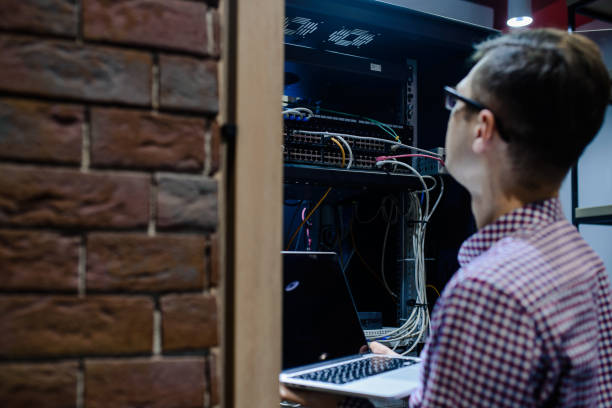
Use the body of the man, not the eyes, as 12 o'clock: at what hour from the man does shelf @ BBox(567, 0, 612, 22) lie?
The shelf is roughly at 2 o'clock from the man.

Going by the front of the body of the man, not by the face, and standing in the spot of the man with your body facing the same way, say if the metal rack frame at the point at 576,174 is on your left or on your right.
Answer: on your right

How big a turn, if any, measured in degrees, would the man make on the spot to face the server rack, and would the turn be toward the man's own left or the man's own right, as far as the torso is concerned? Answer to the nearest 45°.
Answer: approximately 45° to the man's own right

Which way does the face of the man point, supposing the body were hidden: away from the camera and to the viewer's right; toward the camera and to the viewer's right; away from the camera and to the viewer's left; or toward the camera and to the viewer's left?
away from the camera and to the viewer's left

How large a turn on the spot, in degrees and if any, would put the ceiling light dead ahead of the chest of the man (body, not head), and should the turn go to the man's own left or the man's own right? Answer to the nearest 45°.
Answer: approximately 45° to the man's own right

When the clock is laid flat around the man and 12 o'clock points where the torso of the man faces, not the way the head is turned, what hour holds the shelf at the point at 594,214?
The shelf is roughly at 2 o'clock from the man.

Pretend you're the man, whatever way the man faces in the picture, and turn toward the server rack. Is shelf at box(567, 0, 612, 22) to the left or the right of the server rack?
right

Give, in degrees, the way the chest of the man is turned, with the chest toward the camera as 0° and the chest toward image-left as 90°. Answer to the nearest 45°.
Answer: approximately 135°
